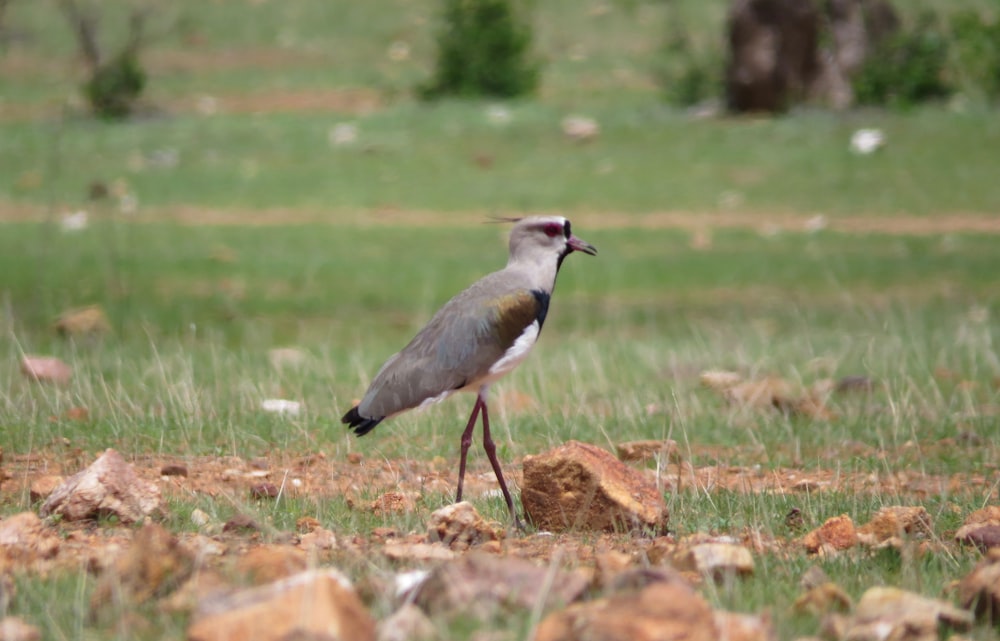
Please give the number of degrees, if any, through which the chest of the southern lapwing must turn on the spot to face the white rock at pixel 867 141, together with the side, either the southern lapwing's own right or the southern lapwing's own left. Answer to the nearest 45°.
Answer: approximately 90° to the southern lapwing's own left

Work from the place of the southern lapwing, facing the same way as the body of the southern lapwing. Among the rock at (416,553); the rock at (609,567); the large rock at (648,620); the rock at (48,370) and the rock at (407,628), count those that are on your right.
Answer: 4

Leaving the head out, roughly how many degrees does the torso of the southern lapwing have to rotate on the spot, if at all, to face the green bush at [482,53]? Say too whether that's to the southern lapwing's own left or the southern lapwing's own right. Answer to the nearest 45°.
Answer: approximately 90° to the southern lapwing's own left

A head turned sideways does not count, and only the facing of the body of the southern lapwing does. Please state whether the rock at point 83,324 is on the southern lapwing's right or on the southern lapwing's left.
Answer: on the southern lapwing's left

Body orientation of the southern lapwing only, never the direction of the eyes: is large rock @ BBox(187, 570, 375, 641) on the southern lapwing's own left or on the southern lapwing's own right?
on the southern lapwing's own right

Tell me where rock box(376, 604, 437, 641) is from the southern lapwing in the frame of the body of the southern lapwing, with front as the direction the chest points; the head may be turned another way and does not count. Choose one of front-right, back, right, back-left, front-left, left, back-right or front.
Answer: right

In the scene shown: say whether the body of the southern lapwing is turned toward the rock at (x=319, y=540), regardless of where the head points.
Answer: no

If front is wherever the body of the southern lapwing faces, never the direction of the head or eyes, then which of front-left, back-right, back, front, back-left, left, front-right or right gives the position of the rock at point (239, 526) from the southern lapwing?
back-right

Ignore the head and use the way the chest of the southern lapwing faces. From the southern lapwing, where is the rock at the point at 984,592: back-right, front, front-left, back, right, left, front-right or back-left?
front-right

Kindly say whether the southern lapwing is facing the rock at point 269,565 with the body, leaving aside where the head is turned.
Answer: no

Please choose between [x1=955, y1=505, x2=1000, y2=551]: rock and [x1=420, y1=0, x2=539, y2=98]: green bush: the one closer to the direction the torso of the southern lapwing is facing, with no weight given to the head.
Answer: the rock

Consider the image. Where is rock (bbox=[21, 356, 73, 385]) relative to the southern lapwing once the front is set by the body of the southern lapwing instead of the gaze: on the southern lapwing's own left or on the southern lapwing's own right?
on the southern lapwing's own left

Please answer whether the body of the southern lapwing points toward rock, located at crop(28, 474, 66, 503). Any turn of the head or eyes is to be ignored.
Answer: no

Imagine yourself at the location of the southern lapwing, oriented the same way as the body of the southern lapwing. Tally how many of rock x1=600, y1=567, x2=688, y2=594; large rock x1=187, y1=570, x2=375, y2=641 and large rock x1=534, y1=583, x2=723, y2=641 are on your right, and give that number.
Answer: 3

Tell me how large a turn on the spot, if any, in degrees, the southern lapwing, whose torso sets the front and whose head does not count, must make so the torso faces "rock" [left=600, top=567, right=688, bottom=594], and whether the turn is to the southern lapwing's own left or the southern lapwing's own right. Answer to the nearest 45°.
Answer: approximately 90° to the southern lapwing's own right

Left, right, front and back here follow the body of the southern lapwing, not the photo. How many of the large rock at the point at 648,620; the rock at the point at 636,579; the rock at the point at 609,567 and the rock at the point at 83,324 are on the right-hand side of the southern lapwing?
3

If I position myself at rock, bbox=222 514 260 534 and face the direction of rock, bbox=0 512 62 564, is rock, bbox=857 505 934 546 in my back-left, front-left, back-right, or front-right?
back-left

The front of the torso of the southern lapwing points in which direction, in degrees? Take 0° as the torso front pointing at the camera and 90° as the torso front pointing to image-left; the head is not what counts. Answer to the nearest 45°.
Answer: approximately 270°

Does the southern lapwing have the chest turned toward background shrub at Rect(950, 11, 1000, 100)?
no
